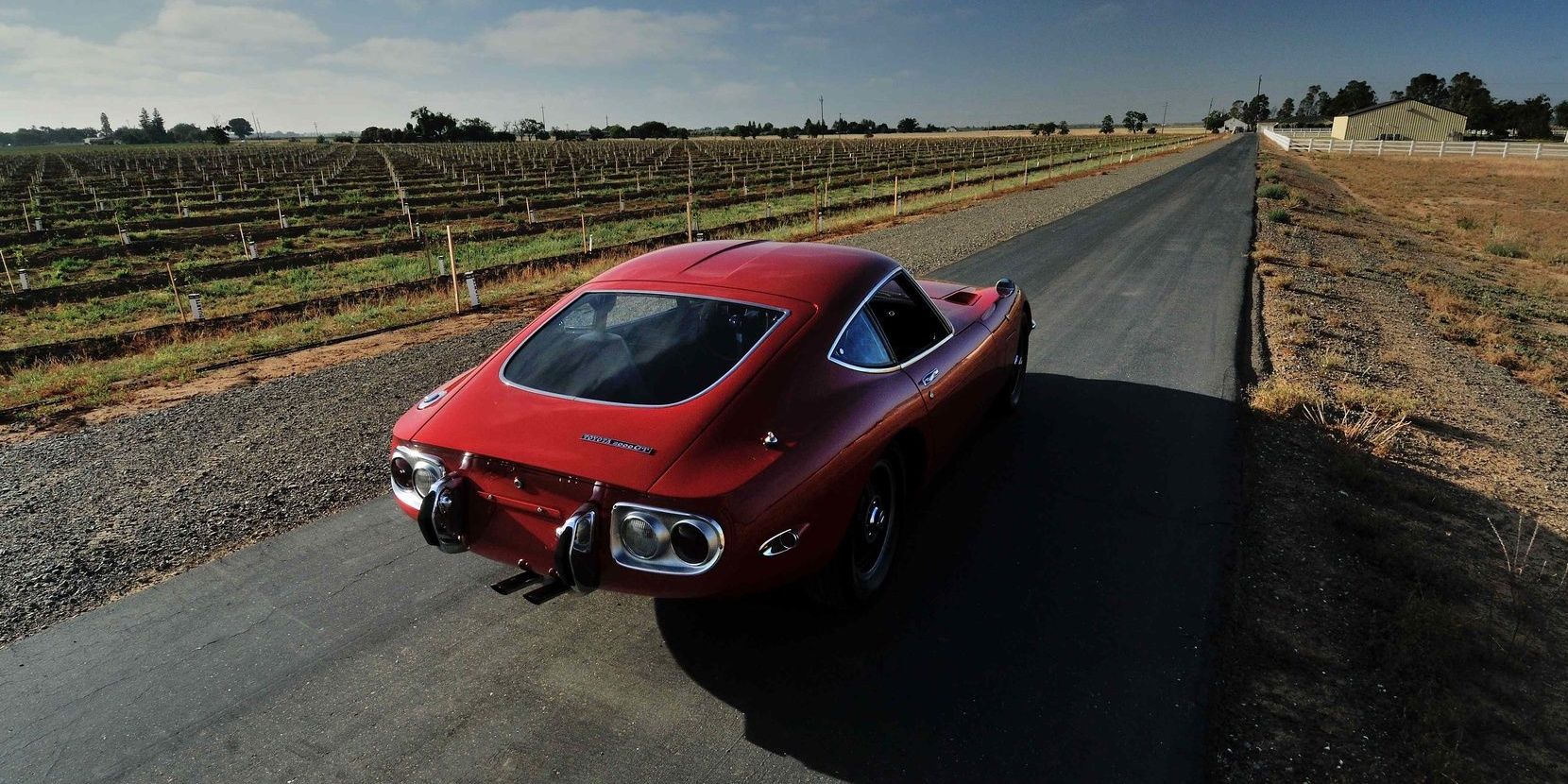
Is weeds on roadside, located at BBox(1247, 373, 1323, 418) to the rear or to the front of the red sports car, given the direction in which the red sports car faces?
to the front

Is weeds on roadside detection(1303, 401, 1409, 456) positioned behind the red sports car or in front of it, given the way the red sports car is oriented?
in front

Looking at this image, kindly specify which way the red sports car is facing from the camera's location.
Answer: facing away from the viewer and to the right of the viewer
